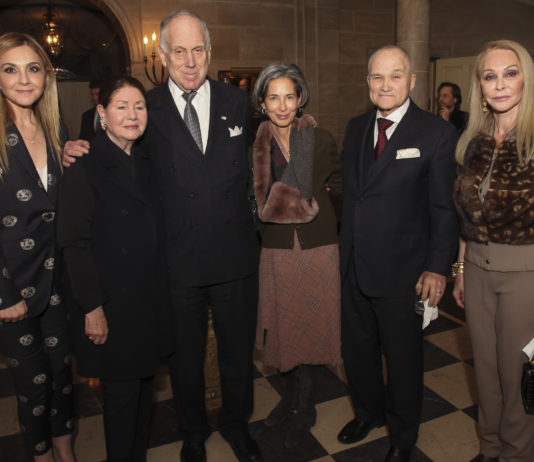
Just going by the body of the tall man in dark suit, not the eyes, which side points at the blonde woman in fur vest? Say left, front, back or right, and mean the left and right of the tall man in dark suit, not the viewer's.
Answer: left

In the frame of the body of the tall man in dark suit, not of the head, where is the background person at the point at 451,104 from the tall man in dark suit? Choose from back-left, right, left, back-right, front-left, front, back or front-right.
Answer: back-left

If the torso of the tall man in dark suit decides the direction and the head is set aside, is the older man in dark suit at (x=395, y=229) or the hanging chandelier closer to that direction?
the older man in dark suit

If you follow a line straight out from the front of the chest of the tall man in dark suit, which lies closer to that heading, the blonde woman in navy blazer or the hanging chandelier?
the blonde woman in navy blazer

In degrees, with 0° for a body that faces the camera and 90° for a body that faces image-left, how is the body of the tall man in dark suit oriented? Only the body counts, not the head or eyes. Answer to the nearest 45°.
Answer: approximately 0°

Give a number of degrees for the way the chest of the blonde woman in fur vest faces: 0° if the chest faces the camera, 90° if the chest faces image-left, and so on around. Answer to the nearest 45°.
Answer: approximately 45°

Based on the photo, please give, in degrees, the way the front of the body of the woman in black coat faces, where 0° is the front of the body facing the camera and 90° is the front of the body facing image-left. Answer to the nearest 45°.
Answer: approximately 315°

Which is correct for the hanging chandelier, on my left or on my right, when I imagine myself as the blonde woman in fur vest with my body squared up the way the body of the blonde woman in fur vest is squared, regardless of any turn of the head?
on my right

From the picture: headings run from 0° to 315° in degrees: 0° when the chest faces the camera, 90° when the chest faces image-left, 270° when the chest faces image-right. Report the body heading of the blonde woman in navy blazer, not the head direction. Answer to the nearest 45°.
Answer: approximately 315°
